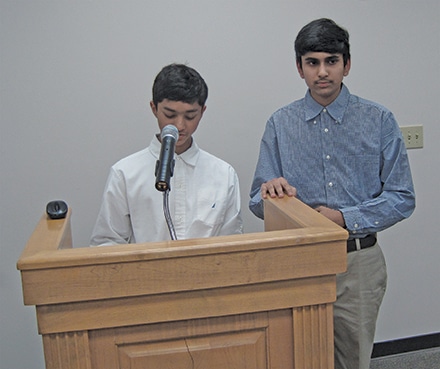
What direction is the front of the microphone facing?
away from the camera

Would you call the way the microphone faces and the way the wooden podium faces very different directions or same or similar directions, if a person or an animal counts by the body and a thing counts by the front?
very different directions

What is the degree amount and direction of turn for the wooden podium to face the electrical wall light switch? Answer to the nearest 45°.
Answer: approximately 135° to its left

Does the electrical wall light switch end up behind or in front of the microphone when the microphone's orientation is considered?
in front

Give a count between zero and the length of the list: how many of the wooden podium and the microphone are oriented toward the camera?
1

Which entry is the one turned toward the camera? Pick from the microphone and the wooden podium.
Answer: the wooden podium

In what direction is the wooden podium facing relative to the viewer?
toward the camera
